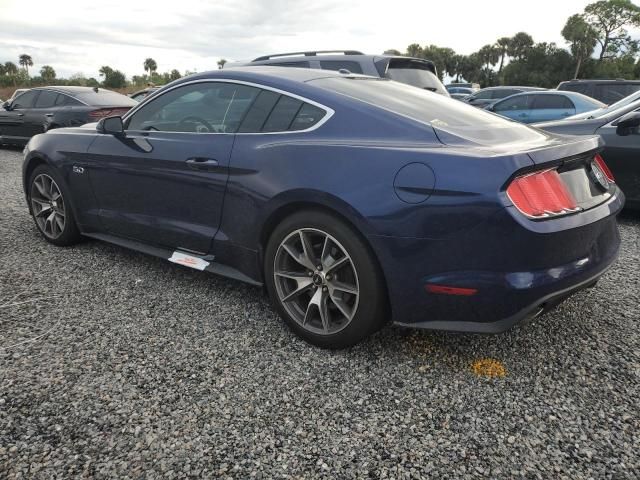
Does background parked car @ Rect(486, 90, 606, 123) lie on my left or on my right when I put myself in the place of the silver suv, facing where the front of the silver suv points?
on my right

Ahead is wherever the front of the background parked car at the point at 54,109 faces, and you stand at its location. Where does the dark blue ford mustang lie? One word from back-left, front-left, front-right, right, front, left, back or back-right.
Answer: back-left

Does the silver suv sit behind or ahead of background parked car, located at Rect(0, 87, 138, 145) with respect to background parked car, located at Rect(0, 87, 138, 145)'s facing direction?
behind

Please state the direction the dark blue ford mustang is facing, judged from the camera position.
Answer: facing away from the viewer and to the left of the viewer

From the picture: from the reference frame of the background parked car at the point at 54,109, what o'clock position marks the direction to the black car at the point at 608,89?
The black car is roughly at 5 o'clock from the background parked car.

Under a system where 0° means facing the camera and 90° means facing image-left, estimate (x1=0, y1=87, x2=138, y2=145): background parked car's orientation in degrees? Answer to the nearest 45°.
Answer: approximately 135°

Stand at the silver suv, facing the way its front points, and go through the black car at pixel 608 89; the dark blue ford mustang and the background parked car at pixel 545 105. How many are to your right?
2

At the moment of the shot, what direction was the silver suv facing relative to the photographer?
facing away from the viewer and to the left of the viewer

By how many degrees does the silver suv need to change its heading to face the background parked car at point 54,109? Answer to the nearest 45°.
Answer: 0° — it already faces it

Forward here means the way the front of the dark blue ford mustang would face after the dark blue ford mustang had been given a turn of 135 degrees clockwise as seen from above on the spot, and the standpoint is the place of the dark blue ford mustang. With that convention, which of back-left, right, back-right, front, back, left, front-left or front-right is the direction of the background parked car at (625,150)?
front-left

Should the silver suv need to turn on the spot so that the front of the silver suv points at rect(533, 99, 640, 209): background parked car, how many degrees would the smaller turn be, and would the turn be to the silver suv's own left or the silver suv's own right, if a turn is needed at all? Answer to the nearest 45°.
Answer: approximately 180°

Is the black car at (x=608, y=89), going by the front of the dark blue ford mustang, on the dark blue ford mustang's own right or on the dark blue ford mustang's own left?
on the dark blue ford mustang's own right
